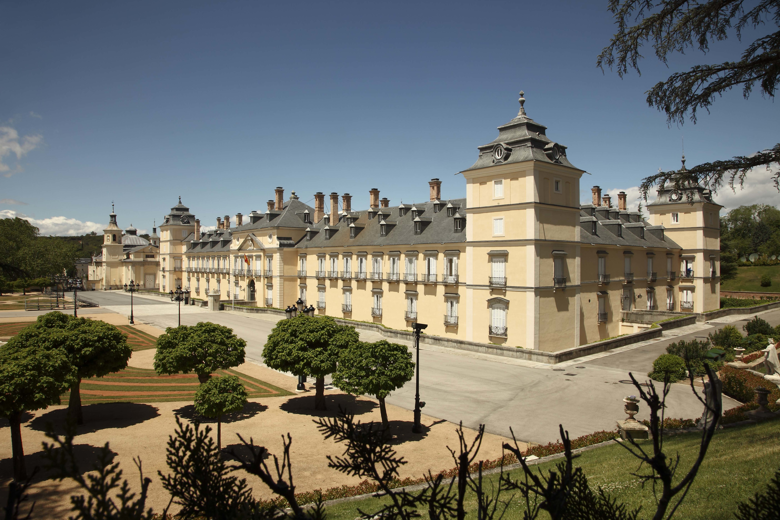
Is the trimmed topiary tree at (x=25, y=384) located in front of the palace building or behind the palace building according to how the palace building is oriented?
in front

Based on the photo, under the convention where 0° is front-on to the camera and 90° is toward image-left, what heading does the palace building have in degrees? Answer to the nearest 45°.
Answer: approximately 45°

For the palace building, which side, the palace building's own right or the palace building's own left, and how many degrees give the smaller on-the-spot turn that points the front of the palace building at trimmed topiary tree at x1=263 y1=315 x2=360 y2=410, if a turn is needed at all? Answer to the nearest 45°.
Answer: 0° — it already faces it

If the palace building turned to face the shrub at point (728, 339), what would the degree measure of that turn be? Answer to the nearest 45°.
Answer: approximately 90° to its left

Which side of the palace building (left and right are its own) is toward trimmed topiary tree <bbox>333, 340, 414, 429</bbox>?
front

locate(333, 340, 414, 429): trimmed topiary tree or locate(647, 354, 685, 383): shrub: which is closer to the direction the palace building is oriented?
the trimmed topiary tree

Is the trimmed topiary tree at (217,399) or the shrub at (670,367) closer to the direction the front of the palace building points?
the trimmed topiary tree

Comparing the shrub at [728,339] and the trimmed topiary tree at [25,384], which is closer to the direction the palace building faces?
the trimmed topiary tree

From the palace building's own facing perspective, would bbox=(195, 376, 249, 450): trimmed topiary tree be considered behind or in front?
in front

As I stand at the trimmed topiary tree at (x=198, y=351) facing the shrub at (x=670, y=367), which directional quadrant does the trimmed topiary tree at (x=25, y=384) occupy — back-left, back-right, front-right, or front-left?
back-right

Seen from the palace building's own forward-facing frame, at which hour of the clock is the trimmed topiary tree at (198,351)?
The trimmed topiary tree is roughly at 12 o'clock from the palace building.
